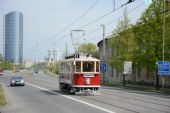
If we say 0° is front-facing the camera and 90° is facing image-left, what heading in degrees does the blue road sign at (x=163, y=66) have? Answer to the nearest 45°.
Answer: approximately 0°
